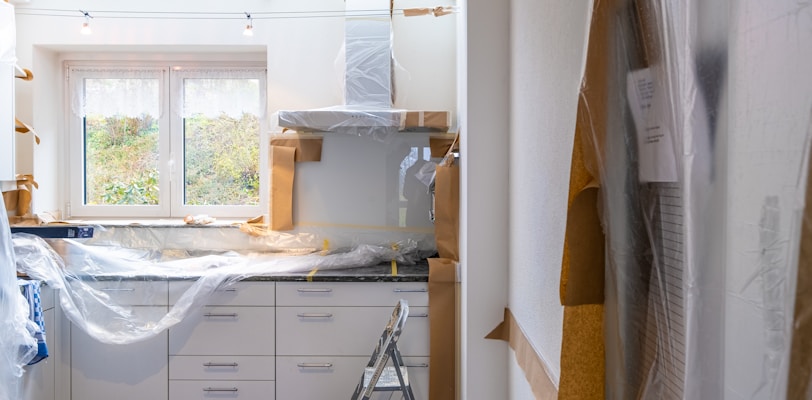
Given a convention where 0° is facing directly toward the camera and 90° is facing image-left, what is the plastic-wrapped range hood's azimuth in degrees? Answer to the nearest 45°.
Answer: approximately 0°

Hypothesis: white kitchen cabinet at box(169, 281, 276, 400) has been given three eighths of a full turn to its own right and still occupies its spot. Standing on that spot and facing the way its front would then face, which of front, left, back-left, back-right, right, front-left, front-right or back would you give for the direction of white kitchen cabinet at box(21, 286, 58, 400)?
front-left

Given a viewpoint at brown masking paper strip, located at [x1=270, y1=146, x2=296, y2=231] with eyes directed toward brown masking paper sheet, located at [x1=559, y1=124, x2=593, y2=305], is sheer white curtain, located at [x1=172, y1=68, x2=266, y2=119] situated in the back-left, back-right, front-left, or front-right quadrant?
back-right

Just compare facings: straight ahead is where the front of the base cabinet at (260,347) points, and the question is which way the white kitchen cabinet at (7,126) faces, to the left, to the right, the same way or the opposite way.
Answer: to the left

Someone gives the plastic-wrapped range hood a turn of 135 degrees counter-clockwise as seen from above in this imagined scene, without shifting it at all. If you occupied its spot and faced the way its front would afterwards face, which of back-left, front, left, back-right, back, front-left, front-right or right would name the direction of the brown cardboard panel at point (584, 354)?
back-right

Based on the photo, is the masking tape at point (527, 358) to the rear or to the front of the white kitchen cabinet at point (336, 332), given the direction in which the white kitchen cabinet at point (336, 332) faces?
to the front

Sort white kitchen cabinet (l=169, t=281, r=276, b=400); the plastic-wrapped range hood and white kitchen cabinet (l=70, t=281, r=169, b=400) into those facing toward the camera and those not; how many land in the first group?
3

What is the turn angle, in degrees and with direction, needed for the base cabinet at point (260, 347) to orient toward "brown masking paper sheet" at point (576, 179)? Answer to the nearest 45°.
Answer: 0° — it already faces it

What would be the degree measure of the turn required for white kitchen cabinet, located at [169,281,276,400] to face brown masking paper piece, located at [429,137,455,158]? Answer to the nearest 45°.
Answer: approximately 90° to its left

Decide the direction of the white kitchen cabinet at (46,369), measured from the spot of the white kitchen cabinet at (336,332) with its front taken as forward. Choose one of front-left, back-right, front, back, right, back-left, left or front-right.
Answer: right

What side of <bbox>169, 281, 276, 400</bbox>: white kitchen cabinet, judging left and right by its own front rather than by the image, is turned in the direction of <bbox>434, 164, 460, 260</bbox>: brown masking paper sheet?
left

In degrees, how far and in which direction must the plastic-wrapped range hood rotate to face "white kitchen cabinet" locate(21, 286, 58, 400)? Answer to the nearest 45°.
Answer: approximately 90° to its right

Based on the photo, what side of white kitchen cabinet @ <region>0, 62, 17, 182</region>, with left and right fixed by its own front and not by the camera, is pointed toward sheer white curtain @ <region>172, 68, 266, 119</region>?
front

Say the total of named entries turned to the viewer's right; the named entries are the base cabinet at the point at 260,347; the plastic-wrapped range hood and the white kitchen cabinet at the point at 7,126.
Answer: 1

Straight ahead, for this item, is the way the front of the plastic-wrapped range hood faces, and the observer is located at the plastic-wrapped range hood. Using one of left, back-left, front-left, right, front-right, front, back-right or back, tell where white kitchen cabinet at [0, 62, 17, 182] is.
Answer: right
